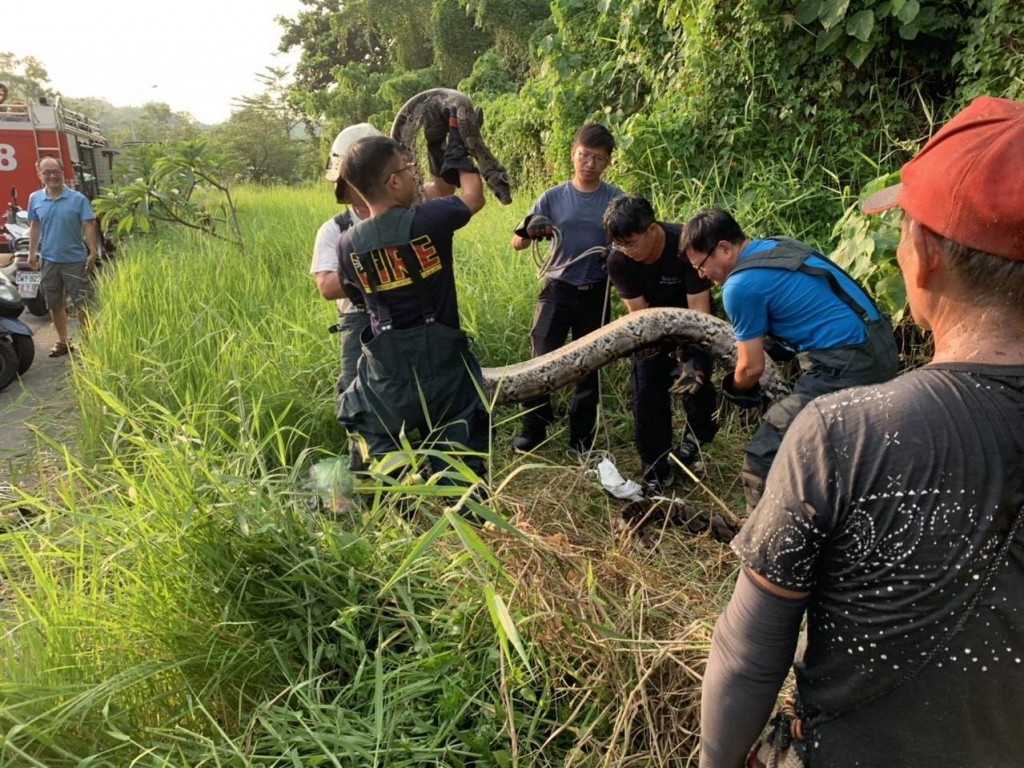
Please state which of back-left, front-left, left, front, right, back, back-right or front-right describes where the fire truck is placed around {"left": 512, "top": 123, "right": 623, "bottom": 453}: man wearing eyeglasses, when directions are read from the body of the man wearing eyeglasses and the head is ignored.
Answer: back-right

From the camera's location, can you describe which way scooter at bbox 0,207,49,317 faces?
facing away from the viewer

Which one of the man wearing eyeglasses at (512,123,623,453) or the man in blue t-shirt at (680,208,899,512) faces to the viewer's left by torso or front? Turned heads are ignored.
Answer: the man in blue t-shirt

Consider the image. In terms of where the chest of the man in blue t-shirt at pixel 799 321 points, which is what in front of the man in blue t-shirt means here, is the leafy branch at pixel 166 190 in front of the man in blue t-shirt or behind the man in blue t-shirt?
in front

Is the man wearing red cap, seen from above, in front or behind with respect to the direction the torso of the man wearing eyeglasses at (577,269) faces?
in front

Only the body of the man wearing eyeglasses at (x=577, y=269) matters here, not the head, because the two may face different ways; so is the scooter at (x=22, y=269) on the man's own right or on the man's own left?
on the man's own right

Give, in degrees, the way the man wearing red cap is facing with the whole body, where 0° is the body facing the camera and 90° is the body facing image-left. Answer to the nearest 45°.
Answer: approximately 135°

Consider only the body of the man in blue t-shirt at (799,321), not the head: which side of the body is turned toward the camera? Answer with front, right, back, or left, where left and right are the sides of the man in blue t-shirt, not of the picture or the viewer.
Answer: left
